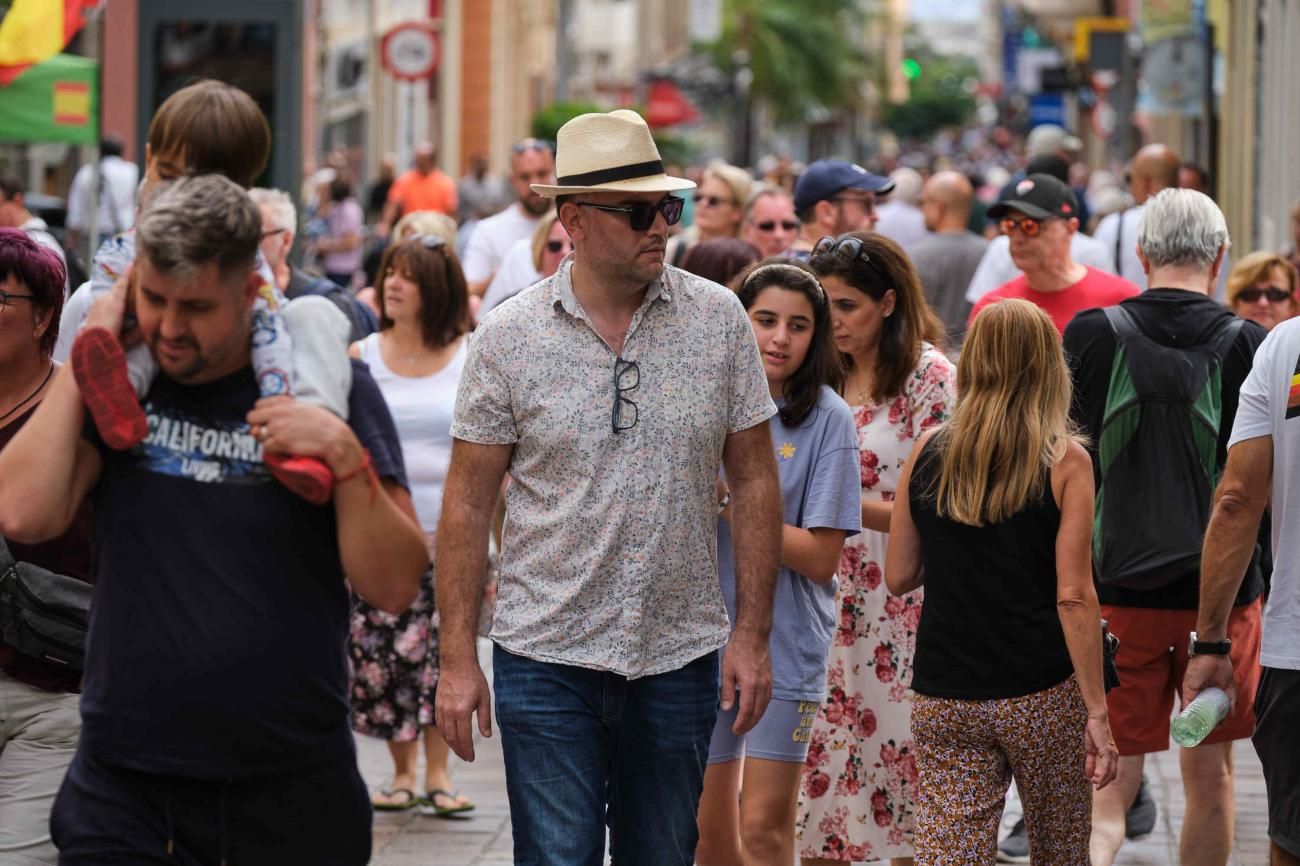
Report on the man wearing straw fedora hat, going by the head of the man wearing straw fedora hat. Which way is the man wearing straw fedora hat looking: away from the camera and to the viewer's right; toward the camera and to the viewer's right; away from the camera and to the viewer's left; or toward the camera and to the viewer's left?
toward the camera and to the viewer's right

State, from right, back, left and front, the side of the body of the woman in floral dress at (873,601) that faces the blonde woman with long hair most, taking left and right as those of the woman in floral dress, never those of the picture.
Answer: left

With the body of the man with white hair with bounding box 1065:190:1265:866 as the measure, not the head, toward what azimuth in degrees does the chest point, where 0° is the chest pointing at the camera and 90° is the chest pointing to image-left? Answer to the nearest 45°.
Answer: approximately 180°

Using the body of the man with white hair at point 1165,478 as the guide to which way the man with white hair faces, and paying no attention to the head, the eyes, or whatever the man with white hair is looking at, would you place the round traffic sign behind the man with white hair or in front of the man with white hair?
in front

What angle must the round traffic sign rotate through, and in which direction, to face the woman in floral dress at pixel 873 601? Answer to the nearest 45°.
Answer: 0° — it already faces them

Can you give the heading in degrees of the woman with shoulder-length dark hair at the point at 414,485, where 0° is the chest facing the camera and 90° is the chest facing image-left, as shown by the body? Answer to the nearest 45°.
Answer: approximately 0°

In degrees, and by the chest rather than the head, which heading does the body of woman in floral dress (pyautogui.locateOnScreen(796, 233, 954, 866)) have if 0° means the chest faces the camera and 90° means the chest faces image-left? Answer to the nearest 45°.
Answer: approximately 45°

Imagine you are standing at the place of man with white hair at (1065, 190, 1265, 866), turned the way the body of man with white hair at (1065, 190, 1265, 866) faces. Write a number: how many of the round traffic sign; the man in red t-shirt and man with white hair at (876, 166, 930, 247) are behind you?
0

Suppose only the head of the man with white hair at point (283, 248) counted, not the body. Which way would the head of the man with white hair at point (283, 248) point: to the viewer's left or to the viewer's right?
to the viewer's left

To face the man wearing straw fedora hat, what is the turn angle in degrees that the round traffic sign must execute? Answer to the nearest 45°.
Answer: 0° — it already faces them

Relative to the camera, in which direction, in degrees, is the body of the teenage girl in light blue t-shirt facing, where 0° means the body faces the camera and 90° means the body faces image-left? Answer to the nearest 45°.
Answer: approximately 45°

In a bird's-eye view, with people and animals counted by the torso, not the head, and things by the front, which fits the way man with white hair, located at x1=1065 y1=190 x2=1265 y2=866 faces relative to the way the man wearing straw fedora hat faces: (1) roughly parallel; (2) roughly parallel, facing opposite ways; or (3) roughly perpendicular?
roughly parallel, facing opposite ways

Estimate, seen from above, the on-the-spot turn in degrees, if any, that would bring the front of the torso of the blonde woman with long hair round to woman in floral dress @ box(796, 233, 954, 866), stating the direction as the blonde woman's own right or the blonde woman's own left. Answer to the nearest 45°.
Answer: approximately 45° to the blonde woman's own left

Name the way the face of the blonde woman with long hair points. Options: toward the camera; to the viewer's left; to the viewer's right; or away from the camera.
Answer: away from the camera

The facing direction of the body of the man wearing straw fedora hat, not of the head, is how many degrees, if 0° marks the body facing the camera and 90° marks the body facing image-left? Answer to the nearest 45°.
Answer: approximately 0°

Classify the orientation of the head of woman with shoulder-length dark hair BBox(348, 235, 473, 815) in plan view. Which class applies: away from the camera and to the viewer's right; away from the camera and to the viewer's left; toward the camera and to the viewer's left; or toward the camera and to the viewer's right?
toward the camera and to the viewer's left

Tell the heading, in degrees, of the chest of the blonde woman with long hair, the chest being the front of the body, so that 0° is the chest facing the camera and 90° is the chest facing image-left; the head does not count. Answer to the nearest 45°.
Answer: approximately 180°
